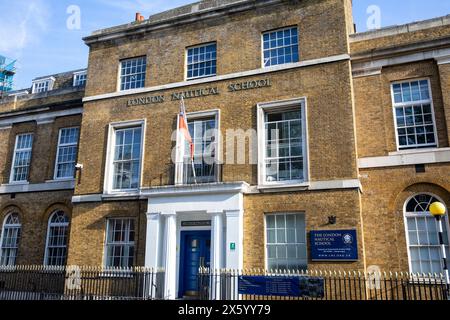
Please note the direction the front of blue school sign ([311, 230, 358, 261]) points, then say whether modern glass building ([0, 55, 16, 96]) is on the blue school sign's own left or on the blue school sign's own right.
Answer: on the blue school sign's own right

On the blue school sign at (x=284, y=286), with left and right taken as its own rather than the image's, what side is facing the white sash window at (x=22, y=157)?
right

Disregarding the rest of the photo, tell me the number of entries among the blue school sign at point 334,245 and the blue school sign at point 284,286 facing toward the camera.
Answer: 2

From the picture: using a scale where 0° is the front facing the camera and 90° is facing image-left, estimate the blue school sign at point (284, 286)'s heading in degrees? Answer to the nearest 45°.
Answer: approximately 0°

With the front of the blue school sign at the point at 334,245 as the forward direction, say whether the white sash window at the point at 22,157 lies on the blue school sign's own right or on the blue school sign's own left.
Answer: on the blue school sign's own right
